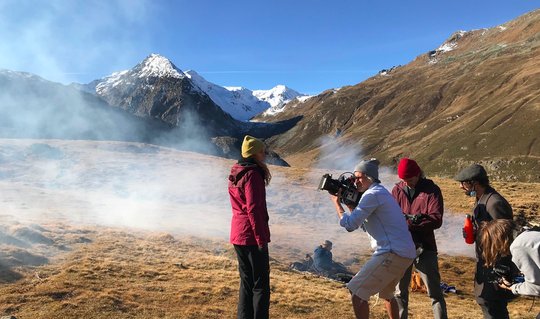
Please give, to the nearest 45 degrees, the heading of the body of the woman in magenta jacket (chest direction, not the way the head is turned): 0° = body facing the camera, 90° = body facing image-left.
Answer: approximately 225°

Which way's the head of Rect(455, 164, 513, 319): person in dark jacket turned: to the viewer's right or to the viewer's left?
to the viewer's left

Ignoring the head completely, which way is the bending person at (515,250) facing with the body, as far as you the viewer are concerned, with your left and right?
facing to the left of the viewer

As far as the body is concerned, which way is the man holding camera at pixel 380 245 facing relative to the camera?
to the viewer's left

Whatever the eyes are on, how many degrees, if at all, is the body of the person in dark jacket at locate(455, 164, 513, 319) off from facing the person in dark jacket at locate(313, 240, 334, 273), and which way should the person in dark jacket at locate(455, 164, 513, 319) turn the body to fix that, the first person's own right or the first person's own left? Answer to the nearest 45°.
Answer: approximately 45° to the first person's own right

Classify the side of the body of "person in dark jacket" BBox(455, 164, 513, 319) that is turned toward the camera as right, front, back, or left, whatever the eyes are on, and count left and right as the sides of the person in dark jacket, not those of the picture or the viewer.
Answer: left

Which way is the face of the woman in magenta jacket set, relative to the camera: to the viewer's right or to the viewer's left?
to the viewer's right

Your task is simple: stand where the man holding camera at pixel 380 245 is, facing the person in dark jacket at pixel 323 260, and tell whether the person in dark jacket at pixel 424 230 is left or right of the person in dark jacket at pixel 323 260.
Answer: right

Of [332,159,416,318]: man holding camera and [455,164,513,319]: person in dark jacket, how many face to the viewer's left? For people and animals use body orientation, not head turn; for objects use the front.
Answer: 2

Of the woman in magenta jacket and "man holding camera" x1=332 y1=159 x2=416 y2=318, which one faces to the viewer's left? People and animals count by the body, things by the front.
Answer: the man holding camera
